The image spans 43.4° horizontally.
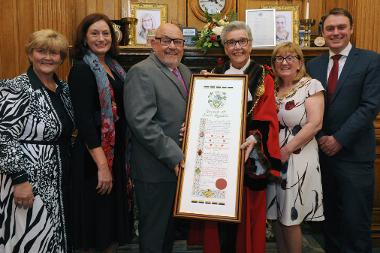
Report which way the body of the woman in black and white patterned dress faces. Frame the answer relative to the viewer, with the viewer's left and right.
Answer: facing the viewer and to the right of the viewer

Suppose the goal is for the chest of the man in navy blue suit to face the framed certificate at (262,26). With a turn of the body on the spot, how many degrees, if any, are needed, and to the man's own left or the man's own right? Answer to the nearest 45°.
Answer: approximately 90° to the man's own right

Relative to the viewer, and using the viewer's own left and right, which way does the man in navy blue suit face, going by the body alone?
facing the viewer and to the left of the viewer

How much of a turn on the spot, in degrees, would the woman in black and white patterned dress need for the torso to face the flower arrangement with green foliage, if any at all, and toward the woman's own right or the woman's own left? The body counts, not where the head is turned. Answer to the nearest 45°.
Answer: approximately 90° to the woman's own left

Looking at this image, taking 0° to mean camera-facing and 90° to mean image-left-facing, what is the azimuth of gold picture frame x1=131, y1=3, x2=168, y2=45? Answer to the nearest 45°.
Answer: approximately 0°

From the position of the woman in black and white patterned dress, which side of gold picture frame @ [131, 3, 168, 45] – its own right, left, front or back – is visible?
front

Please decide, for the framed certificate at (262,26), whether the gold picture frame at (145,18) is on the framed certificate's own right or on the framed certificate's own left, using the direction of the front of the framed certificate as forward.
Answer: on the framed certificate's own right
